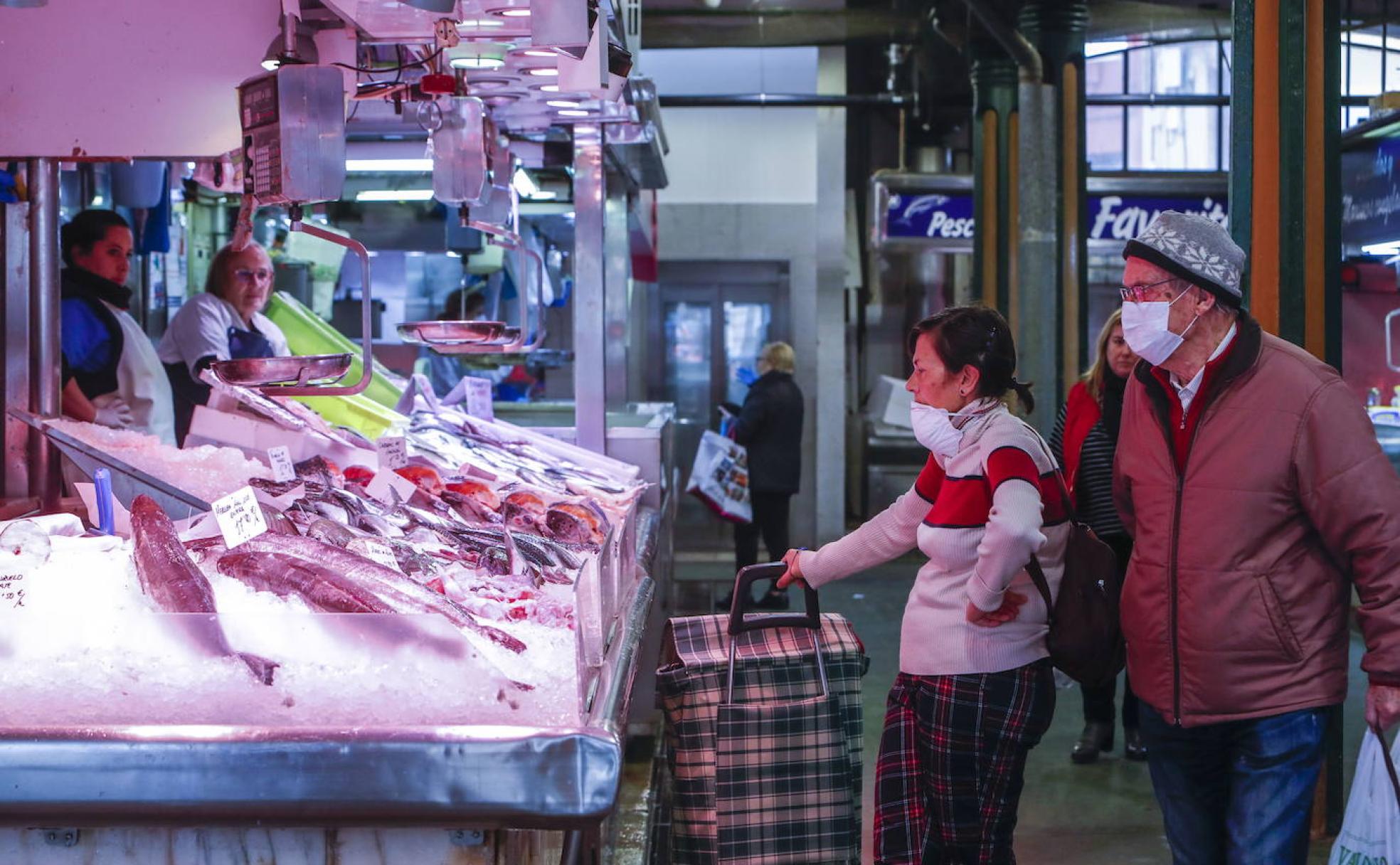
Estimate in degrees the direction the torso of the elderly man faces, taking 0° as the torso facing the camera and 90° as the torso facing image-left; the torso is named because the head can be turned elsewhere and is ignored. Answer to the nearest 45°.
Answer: approximately 45°

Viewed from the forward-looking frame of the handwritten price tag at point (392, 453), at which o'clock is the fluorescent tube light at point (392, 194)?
The fluorescent tube light is roughly at 6 o'clock from the handwritten price tag.

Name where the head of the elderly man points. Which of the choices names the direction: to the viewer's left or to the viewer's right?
to the viewer's left

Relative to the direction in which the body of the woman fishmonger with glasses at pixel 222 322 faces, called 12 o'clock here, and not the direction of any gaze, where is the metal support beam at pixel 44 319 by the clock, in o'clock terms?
The metal support beam is roughly at 2 o'clock from the woman fishmonger with glasses.

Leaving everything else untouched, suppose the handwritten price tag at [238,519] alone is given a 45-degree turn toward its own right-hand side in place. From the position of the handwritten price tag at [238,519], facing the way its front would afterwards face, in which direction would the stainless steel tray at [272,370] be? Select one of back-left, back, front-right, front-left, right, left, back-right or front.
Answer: back-right

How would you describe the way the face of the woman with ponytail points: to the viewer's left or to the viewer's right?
to the viewer's left

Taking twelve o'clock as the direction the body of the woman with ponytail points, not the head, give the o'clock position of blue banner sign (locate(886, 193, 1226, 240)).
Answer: The blue banner sign is roughly at 3 o'clock from the woman with ponytail.

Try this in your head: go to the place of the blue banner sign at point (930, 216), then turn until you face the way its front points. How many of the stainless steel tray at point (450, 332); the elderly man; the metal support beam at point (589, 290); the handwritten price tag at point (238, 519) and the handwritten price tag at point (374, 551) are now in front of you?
5

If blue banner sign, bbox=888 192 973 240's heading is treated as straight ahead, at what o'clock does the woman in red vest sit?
The woman in red vest is roughly at 12 o'clock from the blue banner sign.
